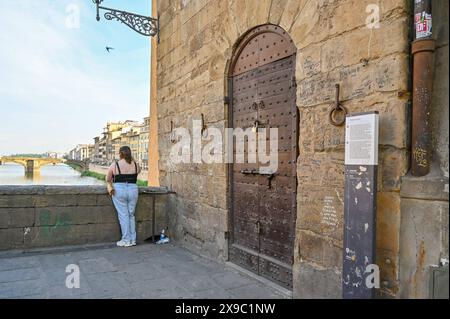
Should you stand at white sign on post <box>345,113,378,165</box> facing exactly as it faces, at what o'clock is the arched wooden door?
The arched wooden door is roughly at 3 o'clock from the white sign on post.

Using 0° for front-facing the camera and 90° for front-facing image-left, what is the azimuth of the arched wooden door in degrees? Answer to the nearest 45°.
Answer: approximately 45°

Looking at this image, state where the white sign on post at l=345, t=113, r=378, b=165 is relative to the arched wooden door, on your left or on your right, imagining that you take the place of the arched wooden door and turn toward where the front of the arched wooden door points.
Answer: on your left

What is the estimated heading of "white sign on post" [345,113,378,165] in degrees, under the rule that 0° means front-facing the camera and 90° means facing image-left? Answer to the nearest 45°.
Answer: approximately 45°

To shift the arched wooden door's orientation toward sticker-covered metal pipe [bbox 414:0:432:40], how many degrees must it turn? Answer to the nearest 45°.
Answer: approximately 90° to its left

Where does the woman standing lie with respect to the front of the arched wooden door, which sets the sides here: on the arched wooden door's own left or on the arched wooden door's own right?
on the arched wooden door's own right
